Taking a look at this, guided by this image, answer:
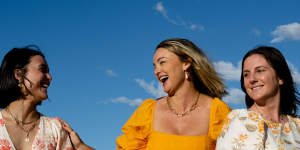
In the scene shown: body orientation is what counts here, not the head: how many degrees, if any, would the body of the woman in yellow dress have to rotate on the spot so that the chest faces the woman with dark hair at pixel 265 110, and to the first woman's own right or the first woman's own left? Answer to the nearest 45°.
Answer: approximately 45° to the first woman's own left

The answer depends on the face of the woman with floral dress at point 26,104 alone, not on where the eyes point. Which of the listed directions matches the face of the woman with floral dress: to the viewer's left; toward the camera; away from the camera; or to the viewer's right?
to the viewer's right

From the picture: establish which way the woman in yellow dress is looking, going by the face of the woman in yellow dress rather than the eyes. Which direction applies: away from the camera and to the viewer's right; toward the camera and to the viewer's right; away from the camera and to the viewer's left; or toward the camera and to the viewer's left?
toward the camera and to the viewer's left

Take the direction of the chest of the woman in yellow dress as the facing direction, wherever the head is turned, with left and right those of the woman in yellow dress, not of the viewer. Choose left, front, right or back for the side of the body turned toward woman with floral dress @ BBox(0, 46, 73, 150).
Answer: right

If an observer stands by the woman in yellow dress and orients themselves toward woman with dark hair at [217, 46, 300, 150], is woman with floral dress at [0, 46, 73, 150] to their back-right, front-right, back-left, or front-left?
back-right

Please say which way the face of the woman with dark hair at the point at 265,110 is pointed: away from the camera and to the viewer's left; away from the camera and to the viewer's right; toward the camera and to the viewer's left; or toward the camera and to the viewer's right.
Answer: toward the camera and to the viewer's left

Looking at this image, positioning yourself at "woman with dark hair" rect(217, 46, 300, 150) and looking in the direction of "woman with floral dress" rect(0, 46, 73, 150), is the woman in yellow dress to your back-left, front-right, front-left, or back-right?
front-right

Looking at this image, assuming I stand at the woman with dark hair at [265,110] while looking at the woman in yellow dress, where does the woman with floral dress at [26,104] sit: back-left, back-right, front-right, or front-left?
front-left

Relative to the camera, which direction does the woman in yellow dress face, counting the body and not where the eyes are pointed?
toward the camera
